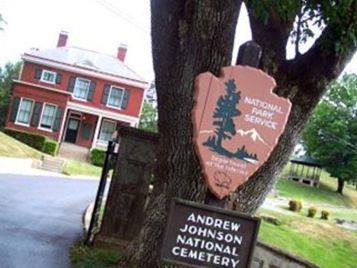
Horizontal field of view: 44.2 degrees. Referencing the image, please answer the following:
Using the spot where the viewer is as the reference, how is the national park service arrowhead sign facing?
facing the viewer

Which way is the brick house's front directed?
toward the camera

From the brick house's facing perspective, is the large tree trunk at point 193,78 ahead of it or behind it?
ahead

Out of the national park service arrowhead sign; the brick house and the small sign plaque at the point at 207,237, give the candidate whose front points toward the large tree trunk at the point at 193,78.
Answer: the brick house

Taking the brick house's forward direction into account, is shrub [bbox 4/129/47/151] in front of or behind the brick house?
in front

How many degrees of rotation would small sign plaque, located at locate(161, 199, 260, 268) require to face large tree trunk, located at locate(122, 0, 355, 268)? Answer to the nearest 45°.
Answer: approximately 180°

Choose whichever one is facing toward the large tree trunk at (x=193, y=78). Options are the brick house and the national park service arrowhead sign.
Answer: the brick house

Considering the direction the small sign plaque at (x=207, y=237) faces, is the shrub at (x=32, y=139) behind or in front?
behind

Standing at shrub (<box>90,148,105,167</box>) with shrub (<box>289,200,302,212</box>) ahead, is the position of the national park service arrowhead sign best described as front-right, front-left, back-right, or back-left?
front-right

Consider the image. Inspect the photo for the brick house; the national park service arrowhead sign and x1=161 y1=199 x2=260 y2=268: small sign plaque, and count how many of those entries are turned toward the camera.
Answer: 3

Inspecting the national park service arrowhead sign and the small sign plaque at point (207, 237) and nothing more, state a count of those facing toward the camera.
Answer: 2

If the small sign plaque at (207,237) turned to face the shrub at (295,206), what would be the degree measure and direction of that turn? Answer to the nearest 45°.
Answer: approximately 180°
